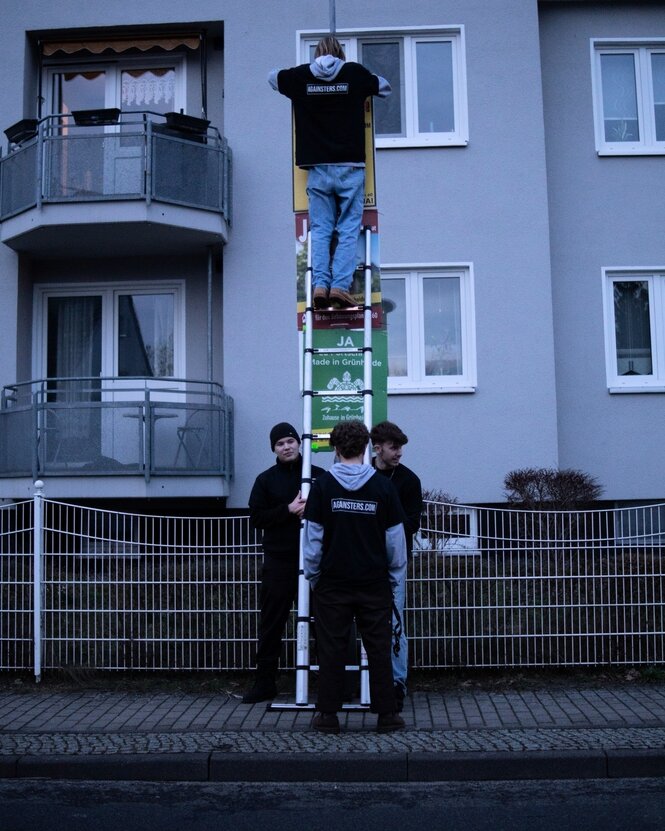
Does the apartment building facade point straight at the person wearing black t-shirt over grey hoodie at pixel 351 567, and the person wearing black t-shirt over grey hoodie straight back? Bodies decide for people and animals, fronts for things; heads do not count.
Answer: yes

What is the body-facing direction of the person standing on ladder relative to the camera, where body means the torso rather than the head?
away from the camera

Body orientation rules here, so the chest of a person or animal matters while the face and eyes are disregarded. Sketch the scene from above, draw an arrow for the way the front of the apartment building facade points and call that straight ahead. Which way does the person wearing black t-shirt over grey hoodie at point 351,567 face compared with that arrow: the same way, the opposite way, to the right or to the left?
the opposite way

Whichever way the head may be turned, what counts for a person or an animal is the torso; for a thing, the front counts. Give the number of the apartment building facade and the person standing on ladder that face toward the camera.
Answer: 1

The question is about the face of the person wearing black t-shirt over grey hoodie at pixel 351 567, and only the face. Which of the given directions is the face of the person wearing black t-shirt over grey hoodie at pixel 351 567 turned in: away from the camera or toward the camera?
away from the camera

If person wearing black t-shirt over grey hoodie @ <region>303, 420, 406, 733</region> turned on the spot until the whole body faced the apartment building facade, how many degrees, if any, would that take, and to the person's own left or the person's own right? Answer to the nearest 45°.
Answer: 0° — they already face it

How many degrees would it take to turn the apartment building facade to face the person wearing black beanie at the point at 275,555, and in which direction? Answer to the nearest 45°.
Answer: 0° — it already faces them

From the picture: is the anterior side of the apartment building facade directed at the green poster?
yes

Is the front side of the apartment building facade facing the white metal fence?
yes

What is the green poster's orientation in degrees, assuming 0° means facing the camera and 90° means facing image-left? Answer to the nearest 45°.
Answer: approximately 0°

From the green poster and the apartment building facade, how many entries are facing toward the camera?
2
